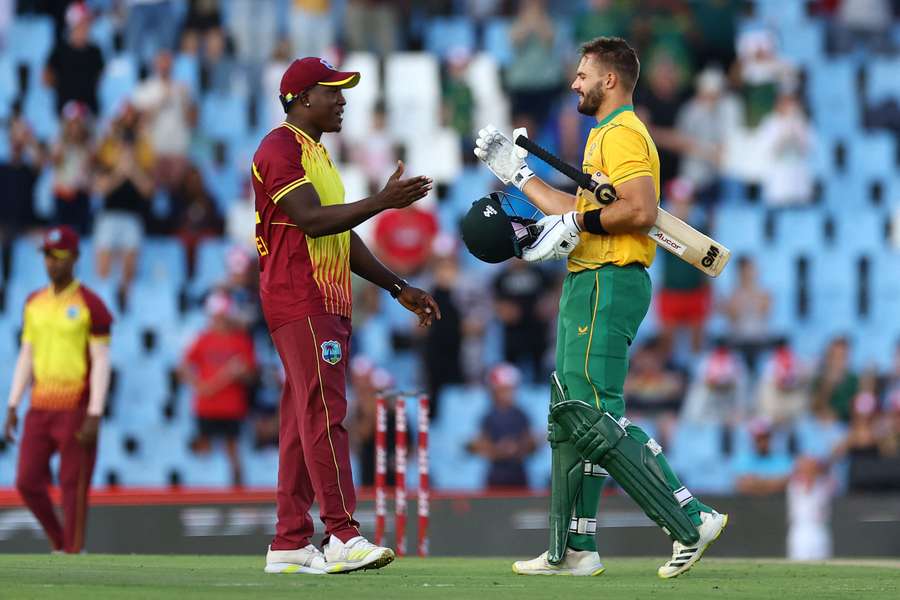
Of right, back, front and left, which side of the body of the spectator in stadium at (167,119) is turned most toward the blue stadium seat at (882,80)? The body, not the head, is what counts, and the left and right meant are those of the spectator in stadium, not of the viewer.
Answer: left

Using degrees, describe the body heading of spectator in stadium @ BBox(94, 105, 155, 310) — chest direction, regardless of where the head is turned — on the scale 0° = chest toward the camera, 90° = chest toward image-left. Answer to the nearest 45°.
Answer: approximately 0°

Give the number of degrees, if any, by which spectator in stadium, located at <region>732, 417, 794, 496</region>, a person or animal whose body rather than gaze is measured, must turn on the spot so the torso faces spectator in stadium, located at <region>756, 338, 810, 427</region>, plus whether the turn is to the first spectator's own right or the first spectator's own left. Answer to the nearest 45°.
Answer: approximately 180°

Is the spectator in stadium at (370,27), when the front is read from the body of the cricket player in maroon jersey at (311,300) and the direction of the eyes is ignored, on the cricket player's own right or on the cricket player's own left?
on the cricket player's own left
